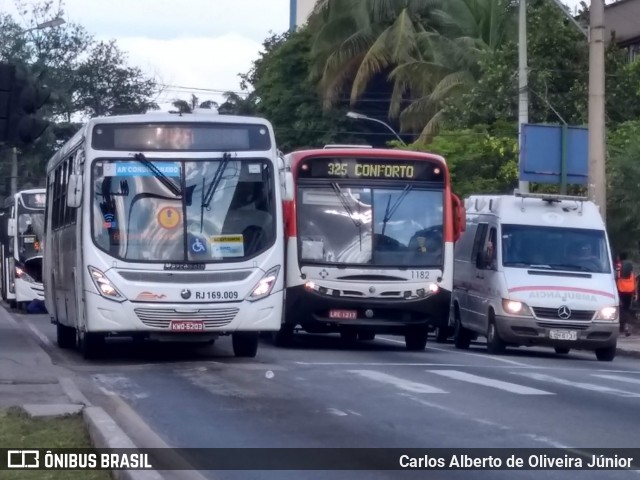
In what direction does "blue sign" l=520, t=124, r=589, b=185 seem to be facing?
away from the camera

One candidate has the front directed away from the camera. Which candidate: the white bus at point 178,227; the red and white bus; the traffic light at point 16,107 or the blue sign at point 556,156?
the blue sign

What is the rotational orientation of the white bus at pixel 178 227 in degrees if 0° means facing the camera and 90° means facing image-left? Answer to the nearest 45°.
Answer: approximately 0°

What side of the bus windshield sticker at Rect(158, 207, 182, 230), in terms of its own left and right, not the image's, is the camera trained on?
front

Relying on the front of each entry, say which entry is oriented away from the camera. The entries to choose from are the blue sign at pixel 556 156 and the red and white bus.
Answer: the blue sign

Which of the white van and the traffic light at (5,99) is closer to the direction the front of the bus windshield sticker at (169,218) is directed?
the traffic light

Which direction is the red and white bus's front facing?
toward the camera

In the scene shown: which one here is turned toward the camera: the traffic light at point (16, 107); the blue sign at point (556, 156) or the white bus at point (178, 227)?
the white bus

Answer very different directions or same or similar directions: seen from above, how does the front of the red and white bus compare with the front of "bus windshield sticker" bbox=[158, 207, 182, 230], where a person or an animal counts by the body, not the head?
same or similar directions

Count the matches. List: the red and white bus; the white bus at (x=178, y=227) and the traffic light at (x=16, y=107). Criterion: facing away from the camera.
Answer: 0

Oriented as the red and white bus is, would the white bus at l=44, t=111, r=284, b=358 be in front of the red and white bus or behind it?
in front

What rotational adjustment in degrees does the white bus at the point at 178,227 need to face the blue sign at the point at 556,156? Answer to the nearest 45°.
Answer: approximately 135° to its left

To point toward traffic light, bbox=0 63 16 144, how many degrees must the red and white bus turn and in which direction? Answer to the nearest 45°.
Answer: approximately 45° to its right
